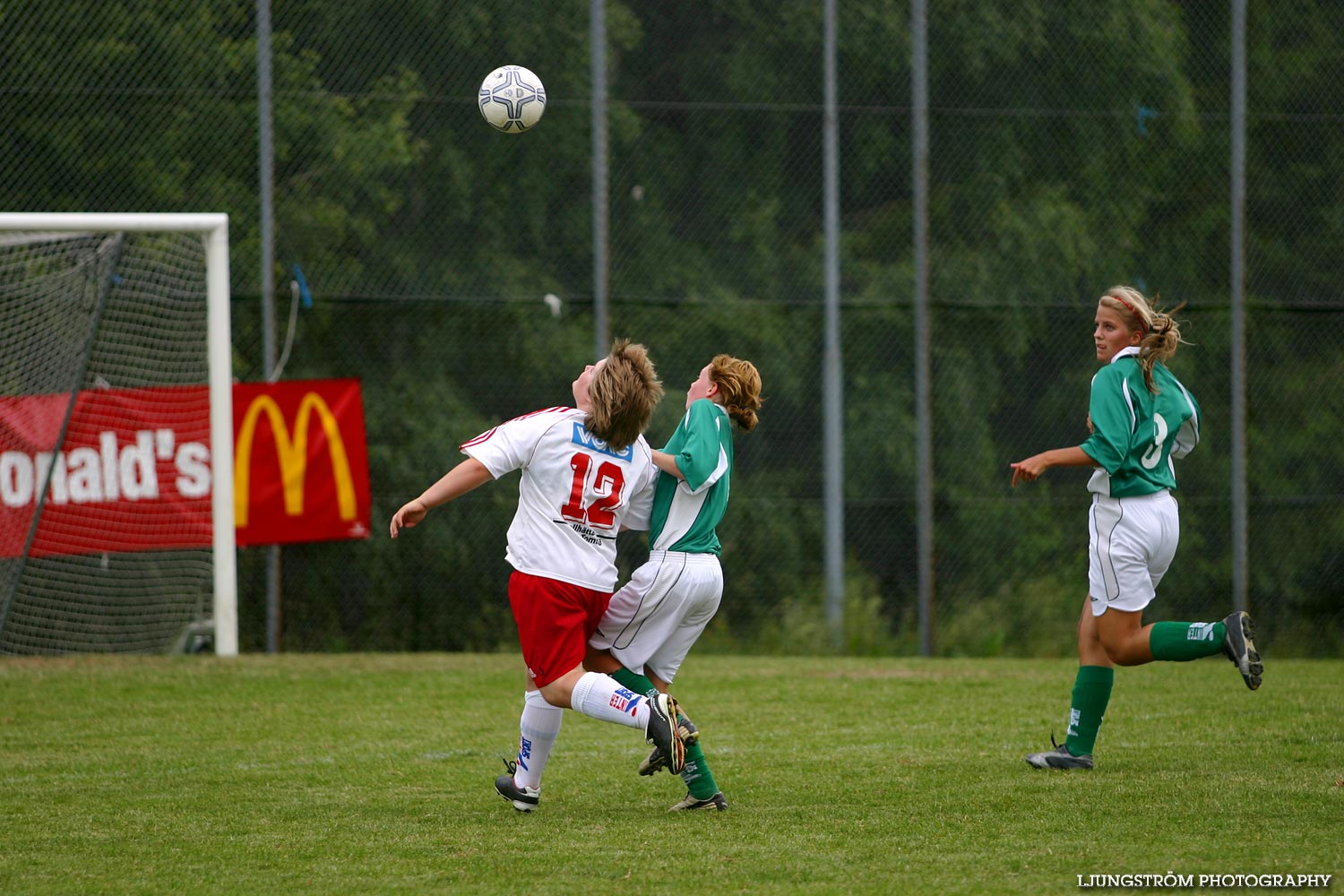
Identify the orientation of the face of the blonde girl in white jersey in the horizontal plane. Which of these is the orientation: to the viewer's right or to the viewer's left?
to the viewer's left

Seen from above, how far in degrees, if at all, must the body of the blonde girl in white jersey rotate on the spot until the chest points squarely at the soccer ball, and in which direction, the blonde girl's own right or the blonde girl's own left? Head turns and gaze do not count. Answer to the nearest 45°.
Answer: approximately 45° to the blonde girl's own right

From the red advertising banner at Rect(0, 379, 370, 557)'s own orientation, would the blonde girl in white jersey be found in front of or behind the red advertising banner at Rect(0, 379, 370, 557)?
in front

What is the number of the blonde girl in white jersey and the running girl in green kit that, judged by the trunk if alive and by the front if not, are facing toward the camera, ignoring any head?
0

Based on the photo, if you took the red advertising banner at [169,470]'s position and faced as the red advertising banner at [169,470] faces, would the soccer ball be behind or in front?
in front

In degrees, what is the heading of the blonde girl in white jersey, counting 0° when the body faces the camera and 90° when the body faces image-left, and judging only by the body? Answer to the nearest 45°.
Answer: approximately 135°

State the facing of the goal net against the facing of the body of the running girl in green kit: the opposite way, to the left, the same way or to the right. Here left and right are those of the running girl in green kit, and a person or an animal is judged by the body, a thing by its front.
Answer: the opposite way
